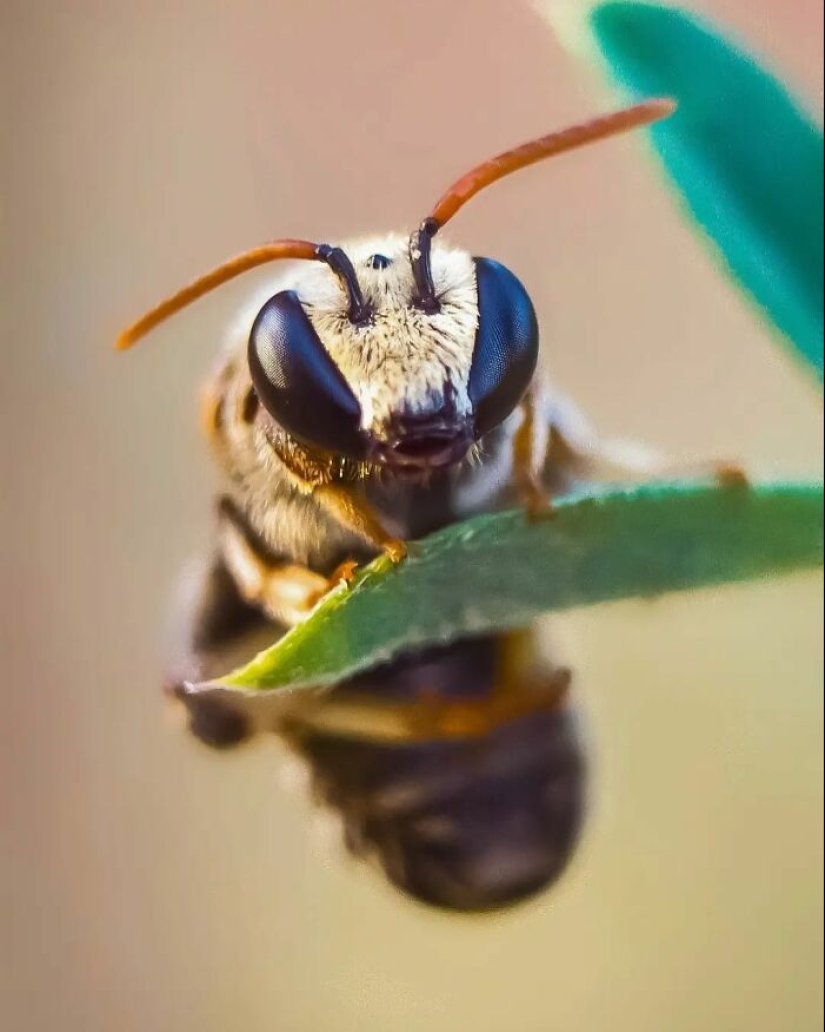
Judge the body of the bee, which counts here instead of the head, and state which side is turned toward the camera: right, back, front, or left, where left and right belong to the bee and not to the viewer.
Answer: front
